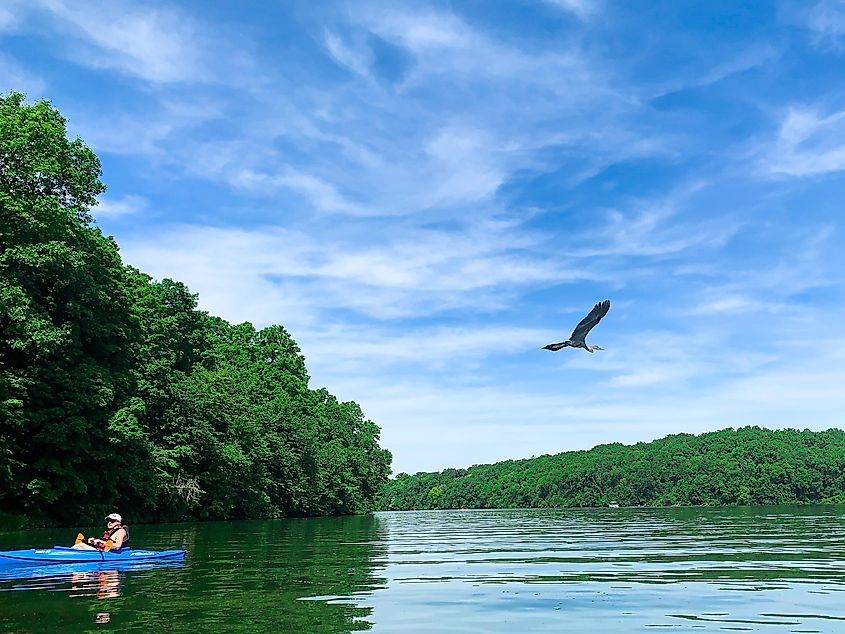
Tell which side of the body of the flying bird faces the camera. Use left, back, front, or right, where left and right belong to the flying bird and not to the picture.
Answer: right

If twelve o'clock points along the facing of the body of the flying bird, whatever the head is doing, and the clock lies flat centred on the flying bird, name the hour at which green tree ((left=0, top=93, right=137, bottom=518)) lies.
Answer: The green tree is roughly at 7 o'clock from the flying bird.

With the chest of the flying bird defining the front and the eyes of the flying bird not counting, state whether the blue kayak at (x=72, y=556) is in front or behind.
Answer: behind

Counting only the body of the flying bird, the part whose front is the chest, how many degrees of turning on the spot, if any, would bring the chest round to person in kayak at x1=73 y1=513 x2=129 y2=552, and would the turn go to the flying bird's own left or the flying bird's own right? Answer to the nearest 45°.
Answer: approximately 180°
